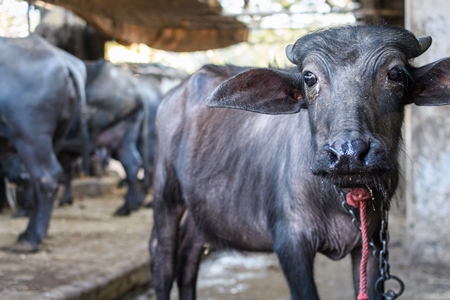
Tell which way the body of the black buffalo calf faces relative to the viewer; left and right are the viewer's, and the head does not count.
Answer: facing the viewer and to the right of the viewer

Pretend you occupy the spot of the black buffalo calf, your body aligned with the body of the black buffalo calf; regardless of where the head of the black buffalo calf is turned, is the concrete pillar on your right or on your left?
on your left
